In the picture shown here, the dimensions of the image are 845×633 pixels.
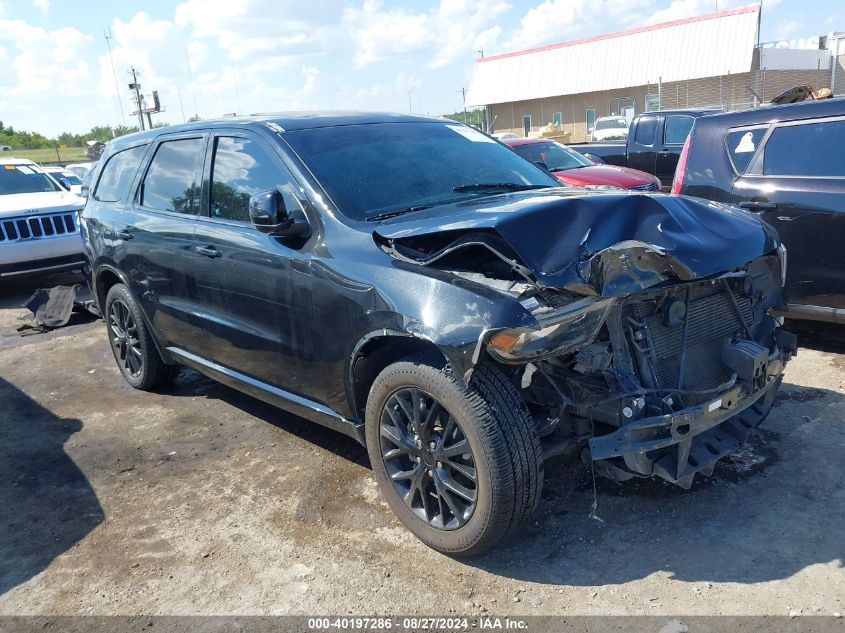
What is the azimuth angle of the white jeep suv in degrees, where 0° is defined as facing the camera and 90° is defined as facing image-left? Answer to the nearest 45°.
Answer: approximately 315°

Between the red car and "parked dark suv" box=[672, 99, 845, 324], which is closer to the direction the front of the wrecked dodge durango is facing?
the parked dark suv

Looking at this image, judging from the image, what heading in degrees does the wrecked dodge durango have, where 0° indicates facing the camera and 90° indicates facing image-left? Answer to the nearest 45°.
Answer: approximately 315°

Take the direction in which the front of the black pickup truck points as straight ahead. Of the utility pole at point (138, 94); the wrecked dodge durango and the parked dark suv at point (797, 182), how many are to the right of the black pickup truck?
2

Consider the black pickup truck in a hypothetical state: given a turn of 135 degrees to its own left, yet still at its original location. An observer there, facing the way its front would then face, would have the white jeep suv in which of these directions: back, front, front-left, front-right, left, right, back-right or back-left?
left

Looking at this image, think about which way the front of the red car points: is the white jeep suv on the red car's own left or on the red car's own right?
on the red car's own right

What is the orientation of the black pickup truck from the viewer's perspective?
to the viewer's right

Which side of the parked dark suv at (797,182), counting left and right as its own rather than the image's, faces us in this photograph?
right

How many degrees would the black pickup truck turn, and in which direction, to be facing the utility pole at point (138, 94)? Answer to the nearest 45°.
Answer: approximately 135° to its left
